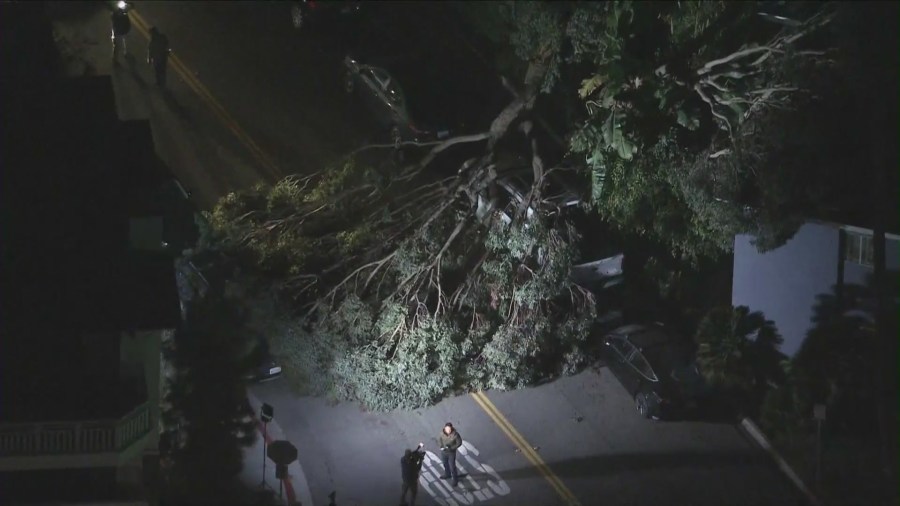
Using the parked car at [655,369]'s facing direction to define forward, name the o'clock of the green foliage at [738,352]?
The green foliage is roughly at 4 o'clock from the parked car.

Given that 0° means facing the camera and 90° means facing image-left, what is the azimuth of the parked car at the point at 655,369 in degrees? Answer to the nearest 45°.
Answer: approximately 135°

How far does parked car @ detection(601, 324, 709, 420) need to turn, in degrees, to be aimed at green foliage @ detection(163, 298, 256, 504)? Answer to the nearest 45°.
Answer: approximately 90° to its left

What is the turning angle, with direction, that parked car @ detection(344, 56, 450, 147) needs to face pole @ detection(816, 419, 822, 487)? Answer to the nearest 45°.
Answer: approximately 180°

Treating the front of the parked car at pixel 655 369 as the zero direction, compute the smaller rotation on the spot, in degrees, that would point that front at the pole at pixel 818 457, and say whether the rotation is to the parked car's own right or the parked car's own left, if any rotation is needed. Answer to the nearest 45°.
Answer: approximately 180°

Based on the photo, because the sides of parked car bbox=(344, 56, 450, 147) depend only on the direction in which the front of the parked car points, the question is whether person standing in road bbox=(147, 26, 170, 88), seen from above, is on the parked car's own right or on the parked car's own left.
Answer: on the parked car's own left

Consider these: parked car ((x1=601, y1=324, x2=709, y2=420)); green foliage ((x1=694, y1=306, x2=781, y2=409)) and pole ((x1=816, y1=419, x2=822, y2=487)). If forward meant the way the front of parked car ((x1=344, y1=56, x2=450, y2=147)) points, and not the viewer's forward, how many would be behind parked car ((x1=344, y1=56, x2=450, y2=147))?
3

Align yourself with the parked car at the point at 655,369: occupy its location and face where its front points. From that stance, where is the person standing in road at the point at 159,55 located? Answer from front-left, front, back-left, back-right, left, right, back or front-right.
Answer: front-left

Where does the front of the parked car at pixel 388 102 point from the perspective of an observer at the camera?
facing away from the viewer and to the left of the viewer

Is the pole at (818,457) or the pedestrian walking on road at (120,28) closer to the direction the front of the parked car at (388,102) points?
the pedestrian walking on road

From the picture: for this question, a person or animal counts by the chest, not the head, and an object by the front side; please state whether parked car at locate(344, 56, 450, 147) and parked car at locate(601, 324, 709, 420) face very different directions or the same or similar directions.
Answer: same or similar directions

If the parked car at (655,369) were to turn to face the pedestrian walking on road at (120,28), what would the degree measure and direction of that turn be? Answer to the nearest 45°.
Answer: approximately 45° to its left

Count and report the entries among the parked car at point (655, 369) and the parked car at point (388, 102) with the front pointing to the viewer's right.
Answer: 0

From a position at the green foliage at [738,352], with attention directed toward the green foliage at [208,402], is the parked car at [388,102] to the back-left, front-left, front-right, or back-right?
front-right
